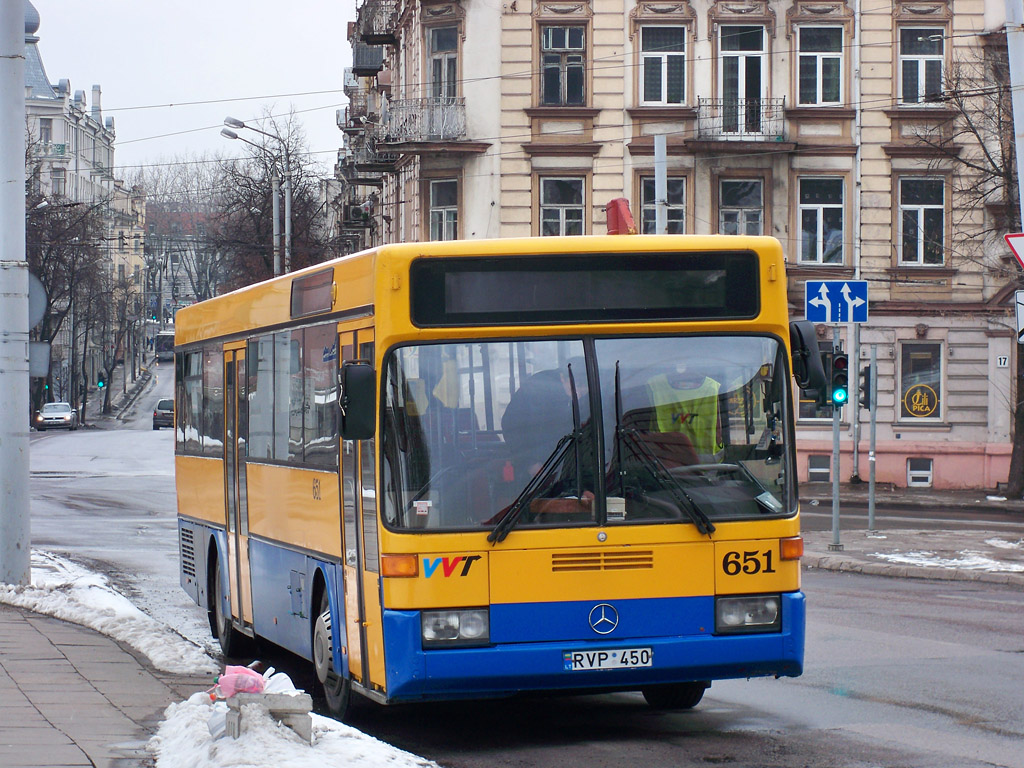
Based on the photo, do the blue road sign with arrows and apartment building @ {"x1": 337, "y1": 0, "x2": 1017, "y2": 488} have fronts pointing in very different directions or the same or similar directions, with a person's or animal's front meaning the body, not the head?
same or similar directions

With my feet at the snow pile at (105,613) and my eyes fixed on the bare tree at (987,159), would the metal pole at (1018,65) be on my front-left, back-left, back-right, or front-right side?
front-right

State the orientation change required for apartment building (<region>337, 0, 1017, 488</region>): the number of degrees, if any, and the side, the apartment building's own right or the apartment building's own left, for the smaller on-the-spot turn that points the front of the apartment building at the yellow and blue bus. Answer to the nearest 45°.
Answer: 0° — it already faces it

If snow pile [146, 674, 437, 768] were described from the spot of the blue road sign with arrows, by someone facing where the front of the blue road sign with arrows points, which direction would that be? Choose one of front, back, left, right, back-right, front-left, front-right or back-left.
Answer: front

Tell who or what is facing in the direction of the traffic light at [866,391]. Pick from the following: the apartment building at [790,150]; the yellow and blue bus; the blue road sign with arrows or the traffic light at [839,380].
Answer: the apartment building

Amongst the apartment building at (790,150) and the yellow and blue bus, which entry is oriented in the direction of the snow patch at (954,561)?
the apartment building

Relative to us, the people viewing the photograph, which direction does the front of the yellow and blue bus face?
facing the viewer

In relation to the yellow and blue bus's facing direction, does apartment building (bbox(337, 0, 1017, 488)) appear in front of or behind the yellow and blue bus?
behind

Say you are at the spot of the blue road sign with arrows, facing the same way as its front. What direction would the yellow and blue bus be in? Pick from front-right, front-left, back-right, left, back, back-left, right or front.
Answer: front

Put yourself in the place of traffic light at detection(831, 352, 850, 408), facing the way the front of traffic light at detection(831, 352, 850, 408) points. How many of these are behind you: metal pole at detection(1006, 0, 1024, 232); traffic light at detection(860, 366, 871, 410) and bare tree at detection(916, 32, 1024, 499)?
2

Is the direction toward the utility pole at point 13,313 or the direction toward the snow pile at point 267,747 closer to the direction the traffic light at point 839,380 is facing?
the snow pile

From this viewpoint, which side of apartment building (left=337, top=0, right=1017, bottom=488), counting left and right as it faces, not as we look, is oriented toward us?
front

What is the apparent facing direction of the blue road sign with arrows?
toward the camera

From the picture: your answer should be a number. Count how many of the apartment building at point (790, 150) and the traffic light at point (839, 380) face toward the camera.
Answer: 2

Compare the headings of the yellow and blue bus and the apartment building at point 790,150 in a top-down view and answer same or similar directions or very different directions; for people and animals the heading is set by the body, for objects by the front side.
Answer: same or similar directions

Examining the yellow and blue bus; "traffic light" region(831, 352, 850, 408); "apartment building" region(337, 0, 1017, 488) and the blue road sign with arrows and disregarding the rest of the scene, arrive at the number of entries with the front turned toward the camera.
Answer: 4
